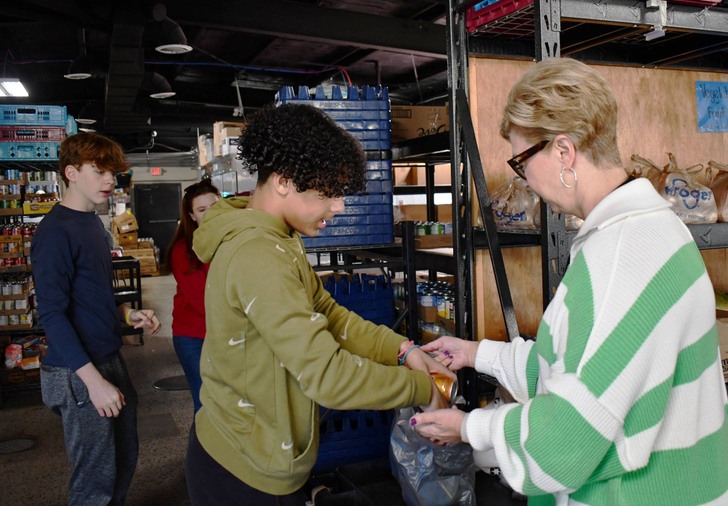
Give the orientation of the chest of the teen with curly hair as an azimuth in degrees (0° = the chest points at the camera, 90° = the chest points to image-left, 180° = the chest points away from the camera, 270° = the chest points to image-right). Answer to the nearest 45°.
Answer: approximately 270°

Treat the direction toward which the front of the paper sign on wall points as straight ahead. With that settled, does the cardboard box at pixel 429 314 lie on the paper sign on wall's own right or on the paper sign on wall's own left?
on the paper sign on wall's own right

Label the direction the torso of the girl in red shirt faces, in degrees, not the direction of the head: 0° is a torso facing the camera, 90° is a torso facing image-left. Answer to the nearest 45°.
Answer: approximately 315°

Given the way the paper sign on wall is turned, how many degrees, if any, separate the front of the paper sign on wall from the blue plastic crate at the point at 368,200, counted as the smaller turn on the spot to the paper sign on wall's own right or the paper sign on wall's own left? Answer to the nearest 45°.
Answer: approximately 45° to the paper sign on wall's own right

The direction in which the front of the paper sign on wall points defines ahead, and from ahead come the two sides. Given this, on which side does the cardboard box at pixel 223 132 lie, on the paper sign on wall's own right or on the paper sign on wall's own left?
on the paper sign on wall's own right

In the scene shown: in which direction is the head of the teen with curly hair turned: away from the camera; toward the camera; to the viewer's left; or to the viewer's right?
to the viewer's right

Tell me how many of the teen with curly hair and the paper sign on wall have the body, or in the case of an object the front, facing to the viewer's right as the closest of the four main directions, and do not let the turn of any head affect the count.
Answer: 1
